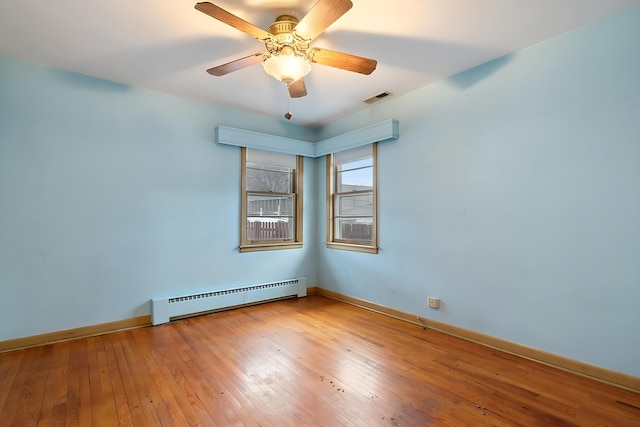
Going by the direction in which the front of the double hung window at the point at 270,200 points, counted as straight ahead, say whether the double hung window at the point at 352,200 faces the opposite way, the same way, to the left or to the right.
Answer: to the right

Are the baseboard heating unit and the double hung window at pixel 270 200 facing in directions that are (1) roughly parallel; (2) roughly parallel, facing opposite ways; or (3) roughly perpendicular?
roughly parallel

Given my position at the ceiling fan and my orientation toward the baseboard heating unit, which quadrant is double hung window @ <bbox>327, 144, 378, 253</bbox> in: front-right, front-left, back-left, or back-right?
front-right

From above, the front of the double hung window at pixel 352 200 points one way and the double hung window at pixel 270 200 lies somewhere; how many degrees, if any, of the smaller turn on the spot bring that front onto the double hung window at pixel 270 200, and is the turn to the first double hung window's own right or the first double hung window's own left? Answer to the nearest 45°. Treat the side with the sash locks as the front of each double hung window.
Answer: approximately 45° to the first double hung window's own right

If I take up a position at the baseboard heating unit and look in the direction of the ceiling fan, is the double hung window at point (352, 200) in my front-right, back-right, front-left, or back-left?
front-left

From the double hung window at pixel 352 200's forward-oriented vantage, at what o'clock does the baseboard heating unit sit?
The baseboard heating unit is roughly at 1 o'clock from the double hung window.

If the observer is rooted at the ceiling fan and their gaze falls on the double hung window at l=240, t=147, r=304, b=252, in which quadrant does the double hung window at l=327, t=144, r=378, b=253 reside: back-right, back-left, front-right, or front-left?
front-right

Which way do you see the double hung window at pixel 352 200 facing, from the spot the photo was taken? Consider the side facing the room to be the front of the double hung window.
facing the viewer and to the left of the viewer

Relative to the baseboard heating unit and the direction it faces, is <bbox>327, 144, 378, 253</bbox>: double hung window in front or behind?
in front

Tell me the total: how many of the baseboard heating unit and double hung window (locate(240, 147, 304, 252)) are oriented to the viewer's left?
0

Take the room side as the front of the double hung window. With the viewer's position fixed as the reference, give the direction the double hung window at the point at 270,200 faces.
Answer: facing the viewer and to the right of the viewer

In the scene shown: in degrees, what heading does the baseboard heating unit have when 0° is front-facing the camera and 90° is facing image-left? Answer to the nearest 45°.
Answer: approximately 315°

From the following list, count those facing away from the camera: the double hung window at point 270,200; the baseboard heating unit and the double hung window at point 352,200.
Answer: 0

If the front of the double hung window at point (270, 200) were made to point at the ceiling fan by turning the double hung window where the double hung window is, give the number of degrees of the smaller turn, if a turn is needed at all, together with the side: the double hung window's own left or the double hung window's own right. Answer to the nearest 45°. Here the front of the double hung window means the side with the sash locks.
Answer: approximately 45° to the double hung window's own right

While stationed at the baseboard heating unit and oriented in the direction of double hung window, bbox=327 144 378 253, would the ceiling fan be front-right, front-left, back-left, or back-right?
front-right

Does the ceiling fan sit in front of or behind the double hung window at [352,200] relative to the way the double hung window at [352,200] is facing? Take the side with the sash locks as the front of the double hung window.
in front
